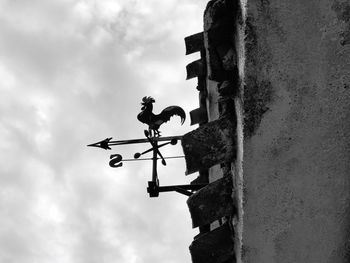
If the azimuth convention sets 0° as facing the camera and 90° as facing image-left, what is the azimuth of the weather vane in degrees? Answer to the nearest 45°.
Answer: approximately 90°
